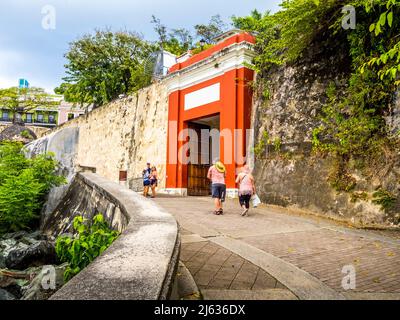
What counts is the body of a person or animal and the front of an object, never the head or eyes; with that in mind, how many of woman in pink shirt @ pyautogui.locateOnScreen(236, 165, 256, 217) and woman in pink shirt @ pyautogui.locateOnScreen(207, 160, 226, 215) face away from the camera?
2

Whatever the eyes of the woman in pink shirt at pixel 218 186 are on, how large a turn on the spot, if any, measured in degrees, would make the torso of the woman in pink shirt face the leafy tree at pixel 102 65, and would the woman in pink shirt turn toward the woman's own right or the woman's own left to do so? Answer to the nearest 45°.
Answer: approximately 45° to the woman's own left

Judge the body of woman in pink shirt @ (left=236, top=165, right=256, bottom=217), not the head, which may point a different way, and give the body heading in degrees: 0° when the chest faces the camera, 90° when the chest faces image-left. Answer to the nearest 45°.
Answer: approximately 180°

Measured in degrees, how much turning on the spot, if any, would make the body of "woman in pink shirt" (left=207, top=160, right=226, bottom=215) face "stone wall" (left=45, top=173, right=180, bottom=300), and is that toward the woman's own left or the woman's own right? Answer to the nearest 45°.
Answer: approximately 180°

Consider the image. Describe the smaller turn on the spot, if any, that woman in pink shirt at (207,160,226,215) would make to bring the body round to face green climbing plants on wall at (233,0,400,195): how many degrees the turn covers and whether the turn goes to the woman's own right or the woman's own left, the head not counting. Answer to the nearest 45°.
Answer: approximately 90° to the woman's own right

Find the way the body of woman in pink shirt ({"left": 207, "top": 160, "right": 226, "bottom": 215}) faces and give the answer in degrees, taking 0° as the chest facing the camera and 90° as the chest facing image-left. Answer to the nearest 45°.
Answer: approximately 180°
